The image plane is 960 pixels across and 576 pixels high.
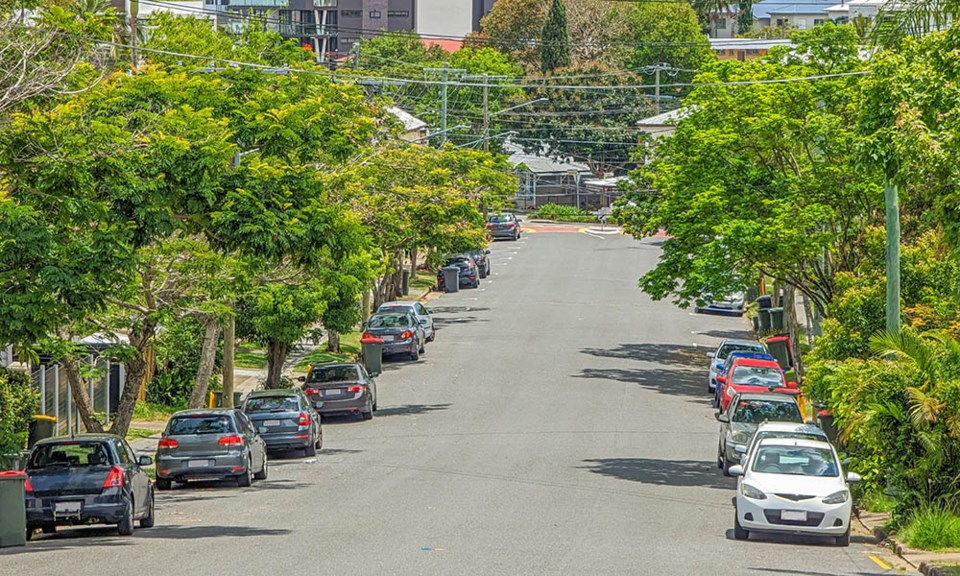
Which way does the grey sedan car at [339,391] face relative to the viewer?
away from the camera

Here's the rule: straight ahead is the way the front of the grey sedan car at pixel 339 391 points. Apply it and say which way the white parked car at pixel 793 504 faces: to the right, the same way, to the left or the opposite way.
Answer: the opposite way

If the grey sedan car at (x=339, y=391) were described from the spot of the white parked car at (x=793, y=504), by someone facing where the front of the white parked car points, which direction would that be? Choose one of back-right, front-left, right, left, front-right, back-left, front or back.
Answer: back-right

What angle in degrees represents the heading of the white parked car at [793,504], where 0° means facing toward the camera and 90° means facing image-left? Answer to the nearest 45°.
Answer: approximately 0°

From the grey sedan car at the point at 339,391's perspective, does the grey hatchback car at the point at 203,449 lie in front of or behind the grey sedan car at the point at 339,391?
behind

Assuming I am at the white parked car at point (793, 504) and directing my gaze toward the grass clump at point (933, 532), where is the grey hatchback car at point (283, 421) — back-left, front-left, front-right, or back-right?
back-left

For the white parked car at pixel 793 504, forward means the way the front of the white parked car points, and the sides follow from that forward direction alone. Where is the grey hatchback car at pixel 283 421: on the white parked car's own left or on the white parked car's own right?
on the white parked car's own right

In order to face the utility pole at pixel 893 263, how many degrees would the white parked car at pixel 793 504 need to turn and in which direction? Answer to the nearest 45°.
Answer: approximately 180°

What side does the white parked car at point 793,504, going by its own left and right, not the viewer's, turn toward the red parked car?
back

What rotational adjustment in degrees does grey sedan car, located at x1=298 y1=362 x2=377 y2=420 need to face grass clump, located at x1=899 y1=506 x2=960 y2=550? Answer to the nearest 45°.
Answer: approximately 180°

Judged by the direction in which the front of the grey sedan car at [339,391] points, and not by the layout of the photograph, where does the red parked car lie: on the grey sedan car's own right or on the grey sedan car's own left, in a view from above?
on the grey sedan car's own right

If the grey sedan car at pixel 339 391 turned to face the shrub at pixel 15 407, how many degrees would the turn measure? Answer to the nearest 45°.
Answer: approximately 135° to its left
